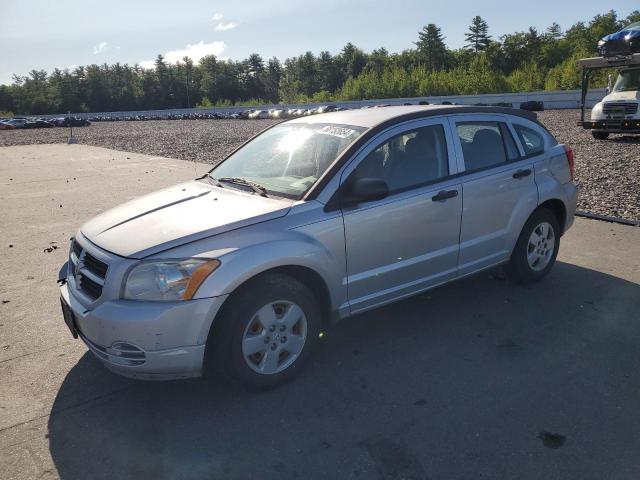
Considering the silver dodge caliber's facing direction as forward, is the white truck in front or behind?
behind

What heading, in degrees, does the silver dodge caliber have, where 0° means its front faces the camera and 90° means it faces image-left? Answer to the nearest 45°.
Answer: approximately 45°

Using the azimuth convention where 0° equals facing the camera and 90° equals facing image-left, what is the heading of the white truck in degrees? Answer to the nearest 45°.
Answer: approximately 0°

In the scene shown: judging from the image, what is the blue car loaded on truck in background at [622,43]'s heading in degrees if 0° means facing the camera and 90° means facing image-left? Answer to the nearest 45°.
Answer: approximately 45°

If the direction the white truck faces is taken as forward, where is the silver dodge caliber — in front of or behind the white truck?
in front

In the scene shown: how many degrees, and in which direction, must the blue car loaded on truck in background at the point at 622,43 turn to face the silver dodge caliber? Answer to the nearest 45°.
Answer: approximately 45° to its left

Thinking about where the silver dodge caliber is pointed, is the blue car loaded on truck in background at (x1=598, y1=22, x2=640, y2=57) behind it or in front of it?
behind
